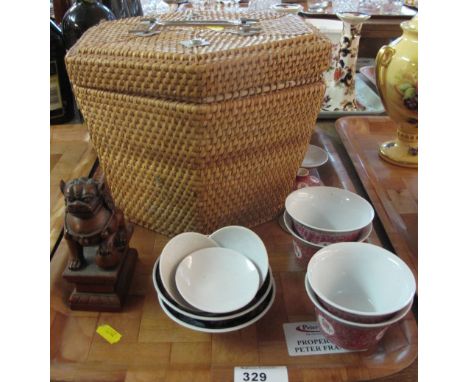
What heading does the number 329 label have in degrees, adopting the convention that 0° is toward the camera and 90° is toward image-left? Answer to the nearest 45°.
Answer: approximately 0°
